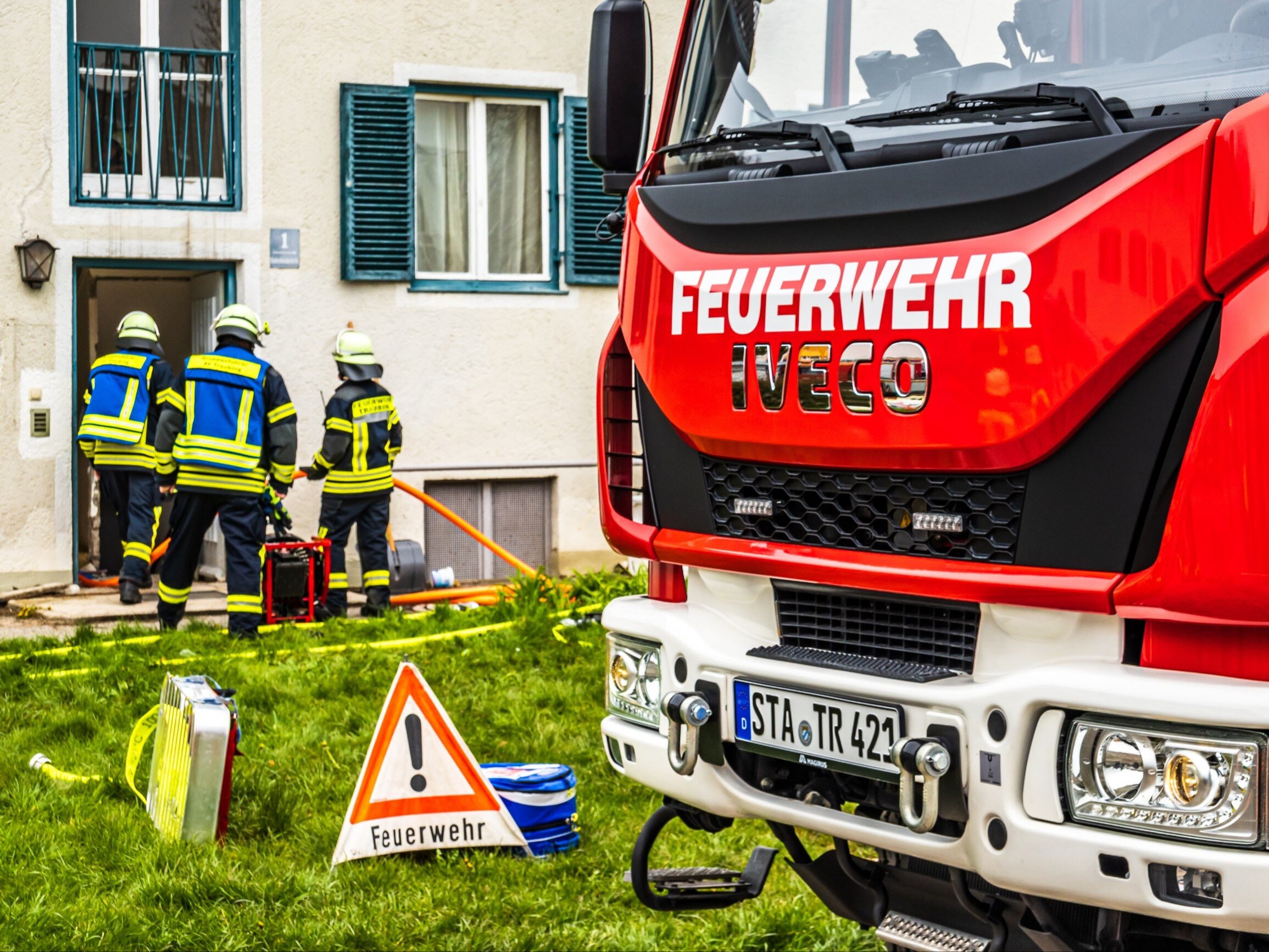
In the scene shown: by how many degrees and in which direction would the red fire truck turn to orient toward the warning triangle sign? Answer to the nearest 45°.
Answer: approximately 90° to its right

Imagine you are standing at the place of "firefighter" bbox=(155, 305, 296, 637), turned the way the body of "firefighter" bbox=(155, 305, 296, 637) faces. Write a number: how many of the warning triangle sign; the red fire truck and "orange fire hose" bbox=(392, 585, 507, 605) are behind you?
2

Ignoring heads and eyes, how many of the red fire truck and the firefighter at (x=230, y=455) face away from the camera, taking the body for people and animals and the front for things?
1

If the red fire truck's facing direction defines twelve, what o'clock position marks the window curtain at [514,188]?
The window curtain is roughly at 4 o'clock from the red fire truck.

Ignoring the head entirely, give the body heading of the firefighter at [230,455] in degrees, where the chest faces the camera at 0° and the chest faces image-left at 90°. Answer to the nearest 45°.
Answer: approximately 180°

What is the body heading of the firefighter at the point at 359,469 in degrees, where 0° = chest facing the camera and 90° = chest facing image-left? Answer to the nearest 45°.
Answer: approximately 135°

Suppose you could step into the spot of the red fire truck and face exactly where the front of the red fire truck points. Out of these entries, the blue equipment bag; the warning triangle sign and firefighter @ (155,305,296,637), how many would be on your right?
3

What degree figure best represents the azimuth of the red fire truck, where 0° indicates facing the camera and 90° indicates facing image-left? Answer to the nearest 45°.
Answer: approximately 45°

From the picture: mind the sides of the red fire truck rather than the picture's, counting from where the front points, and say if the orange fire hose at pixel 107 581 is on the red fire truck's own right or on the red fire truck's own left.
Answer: on the red fire truck's own right

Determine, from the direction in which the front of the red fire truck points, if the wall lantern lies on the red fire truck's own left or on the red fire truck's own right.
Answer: on the red fire truck's own right

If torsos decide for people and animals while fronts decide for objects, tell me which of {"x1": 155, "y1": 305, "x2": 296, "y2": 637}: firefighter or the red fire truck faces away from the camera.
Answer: the firefighter

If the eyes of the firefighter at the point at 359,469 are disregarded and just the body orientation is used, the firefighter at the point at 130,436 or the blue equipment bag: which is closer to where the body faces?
the firefighter

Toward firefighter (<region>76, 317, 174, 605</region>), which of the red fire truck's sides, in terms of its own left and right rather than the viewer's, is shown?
right
